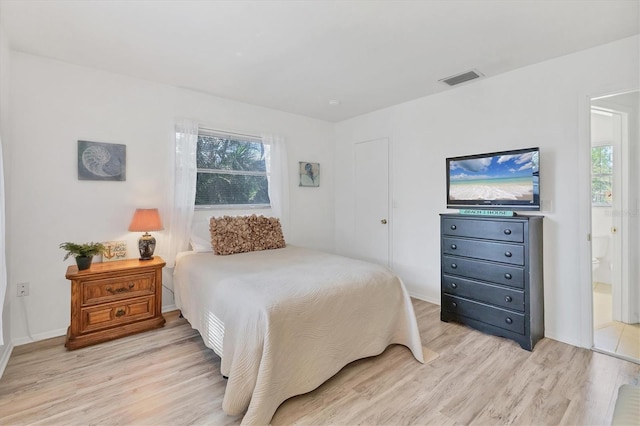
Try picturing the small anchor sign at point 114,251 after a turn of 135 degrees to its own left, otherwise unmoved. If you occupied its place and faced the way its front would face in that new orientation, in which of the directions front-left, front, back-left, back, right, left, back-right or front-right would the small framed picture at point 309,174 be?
front-right

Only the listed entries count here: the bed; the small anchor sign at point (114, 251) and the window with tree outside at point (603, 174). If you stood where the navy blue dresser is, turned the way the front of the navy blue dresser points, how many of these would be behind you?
1

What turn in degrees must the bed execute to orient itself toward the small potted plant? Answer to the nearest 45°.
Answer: approximately 135° to its right

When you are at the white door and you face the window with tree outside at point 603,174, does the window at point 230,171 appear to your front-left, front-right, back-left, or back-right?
back-right

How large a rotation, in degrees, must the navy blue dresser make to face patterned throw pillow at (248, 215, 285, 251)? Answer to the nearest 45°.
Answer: approximately 45° to its right

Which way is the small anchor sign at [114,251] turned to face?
toward the camera

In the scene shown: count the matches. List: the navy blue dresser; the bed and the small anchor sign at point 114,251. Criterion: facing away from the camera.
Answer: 0

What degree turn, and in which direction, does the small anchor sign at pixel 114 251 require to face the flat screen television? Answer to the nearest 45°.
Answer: approximately 45° to its left

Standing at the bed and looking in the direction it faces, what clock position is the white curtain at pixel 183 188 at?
The white curtain is roughly at 6 o'clock from the bed.

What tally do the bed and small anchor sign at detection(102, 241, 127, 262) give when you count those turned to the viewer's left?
0

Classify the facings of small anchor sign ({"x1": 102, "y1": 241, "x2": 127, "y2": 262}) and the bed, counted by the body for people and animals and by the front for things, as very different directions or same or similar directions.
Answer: same or similar directions

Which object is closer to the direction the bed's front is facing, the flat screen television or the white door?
the flat screen television

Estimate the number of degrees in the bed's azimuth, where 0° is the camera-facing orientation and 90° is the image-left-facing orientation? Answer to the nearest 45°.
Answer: approximately 315°

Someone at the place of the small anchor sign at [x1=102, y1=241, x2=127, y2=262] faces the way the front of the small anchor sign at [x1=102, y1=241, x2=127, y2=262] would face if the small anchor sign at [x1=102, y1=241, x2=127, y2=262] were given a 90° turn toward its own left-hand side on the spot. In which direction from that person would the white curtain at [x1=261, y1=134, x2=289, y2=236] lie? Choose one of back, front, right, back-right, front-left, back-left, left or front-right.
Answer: front

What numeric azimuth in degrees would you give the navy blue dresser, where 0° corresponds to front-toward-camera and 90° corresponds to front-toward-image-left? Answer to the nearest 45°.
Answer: approximately 45°
